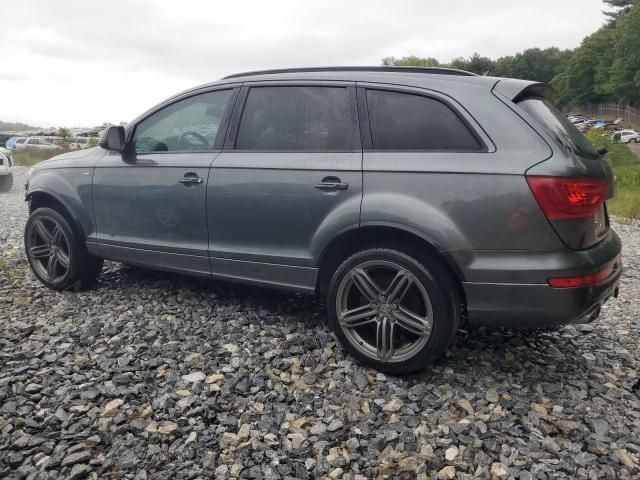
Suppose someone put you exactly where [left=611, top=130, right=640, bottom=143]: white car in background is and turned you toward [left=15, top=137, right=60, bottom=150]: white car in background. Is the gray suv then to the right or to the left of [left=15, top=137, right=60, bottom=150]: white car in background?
left

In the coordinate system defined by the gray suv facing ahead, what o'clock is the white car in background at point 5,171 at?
The white car in background is roughly at 12 o'clock from the gray suv.

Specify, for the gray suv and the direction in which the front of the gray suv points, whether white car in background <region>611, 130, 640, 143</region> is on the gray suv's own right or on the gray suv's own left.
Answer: on the gray suv's own right

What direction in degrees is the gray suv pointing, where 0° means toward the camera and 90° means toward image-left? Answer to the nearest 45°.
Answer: approximately 135°

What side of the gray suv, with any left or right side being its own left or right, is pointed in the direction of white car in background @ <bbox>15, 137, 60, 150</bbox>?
front
